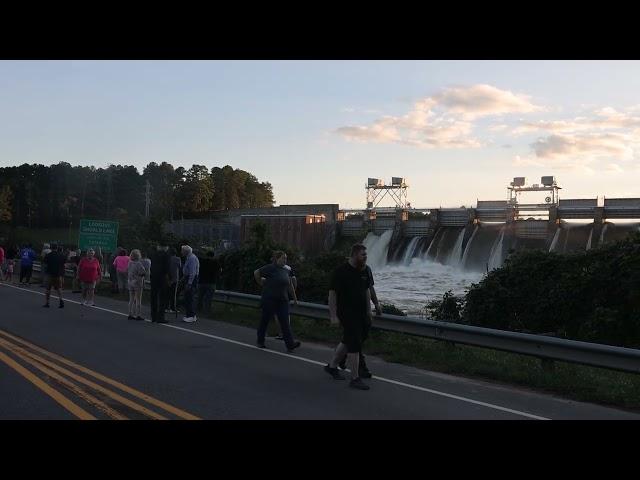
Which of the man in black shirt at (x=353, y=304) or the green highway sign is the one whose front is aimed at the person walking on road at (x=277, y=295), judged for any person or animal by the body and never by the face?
the green highway sign

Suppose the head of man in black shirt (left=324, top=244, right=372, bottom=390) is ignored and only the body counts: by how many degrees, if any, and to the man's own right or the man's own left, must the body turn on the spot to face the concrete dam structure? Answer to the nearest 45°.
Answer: approximately 135° to the man's own left

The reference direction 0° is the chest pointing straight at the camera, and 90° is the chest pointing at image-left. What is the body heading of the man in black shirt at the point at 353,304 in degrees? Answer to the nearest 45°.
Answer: approximately 315°

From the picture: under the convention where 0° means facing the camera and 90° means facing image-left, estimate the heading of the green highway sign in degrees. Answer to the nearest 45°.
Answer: approximately 0°

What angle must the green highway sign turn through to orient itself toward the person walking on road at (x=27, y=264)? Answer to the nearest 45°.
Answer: approximately 90° to its right

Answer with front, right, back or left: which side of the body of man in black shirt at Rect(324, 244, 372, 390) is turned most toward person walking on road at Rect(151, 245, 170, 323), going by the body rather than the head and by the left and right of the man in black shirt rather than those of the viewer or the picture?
back

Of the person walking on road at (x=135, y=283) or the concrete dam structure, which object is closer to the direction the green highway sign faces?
the person walking on road

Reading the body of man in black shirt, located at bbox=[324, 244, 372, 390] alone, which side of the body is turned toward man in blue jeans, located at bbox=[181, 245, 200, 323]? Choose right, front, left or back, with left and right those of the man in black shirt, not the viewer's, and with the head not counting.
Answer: back
